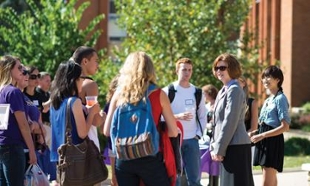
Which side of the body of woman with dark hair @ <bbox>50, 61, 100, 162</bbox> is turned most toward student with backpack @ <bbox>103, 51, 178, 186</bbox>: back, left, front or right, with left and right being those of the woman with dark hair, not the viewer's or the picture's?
right

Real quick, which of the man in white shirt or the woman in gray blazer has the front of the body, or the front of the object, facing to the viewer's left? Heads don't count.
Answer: the woman in gray blazer

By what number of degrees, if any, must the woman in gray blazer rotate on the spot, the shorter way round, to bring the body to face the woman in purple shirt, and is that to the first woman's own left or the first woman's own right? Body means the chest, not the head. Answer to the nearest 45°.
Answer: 0° — they already face them

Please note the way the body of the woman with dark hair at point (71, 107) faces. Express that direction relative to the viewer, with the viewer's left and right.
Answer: facing away from the viewer and to the right of the viewer

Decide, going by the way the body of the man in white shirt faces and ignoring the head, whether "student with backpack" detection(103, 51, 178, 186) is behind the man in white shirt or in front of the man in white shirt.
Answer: in front

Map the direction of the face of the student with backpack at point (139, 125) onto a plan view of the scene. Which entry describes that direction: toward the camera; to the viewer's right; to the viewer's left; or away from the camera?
away from the camera

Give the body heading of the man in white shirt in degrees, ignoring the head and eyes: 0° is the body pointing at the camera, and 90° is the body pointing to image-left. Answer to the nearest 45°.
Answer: approximately 0°

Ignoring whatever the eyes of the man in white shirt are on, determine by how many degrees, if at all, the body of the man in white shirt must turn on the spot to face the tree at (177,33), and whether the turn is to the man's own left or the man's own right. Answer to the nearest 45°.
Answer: approximately 180°

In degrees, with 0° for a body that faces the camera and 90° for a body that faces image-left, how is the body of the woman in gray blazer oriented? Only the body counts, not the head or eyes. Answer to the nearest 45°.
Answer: approximately 90°
